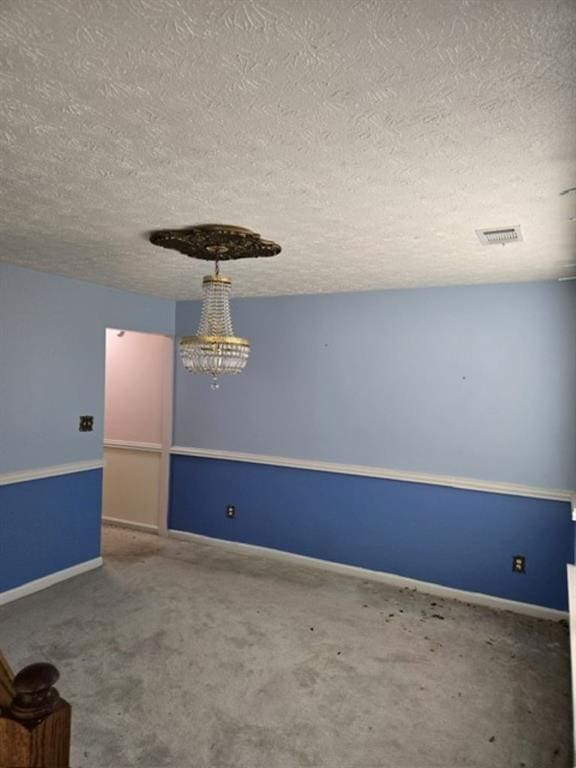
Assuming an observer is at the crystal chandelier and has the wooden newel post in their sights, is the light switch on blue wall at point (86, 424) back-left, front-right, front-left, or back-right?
back-right

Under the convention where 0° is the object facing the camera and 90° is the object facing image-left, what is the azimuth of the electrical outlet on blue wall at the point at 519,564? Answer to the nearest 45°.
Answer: approximately 0°

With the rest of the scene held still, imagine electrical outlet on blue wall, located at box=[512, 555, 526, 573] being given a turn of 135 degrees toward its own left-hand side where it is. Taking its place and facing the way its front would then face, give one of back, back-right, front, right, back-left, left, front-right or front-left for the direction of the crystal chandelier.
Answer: back

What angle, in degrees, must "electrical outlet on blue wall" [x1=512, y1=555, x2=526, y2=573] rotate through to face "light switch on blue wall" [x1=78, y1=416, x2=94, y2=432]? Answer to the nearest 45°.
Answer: approximately 90° to its right

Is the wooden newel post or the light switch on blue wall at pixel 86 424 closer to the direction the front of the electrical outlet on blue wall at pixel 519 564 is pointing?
the wooden newel post

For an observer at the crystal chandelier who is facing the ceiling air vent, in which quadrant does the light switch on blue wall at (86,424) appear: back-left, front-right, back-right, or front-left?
back-left

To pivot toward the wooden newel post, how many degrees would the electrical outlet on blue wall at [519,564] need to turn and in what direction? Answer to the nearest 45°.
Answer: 0° — it already faces it
